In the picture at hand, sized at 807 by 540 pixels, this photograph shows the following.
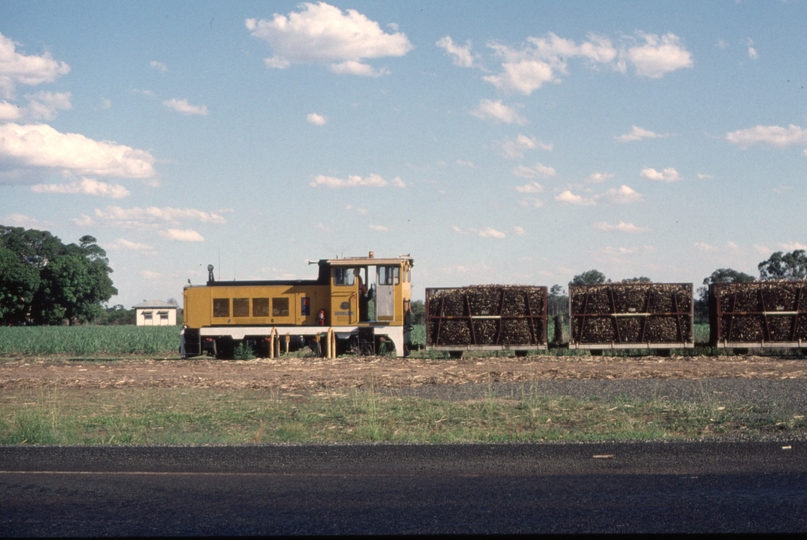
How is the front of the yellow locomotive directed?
to the viewer's left
